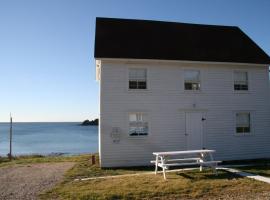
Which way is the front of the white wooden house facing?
toward the camera
